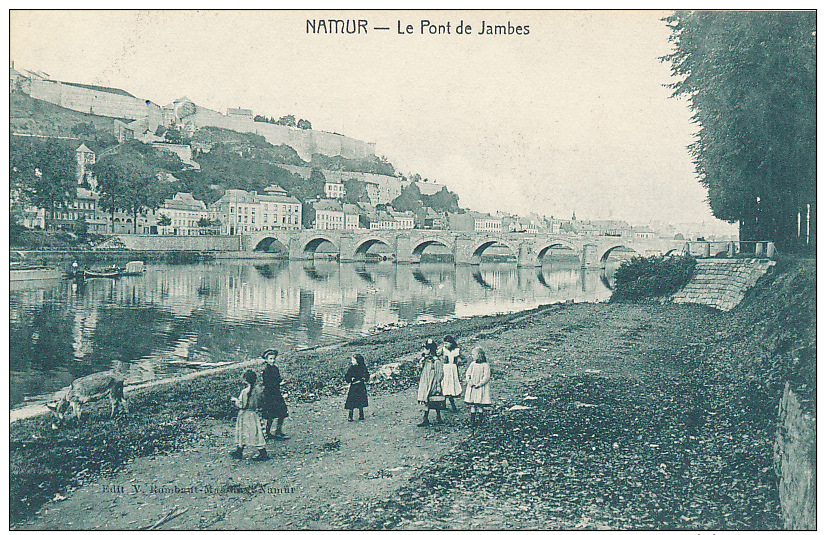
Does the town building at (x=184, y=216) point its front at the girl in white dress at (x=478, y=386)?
yes

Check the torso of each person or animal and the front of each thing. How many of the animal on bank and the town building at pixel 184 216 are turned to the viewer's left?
1

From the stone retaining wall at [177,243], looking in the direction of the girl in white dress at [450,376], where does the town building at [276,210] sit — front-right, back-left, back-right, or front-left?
back-left

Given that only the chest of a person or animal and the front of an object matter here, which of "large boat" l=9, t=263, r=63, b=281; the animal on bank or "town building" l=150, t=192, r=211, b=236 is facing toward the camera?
the town building

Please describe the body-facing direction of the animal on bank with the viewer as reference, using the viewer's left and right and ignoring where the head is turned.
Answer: facing to the left of the viewer

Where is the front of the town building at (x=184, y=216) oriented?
toward the camera

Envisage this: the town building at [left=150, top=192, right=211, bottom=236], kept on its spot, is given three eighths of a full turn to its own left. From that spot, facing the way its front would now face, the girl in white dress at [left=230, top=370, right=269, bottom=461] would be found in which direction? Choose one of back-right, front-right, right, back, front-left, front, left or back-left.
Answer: back-right

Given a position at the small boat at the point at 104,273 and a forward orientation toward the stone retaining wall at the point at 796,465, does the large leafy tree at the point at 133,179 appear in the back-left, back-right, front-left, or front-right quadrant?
back-left

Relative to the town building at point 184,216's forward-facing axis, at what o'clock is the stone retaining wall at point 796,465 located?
The stone retaining wall is roughly at 12 o'clock from the town building.
